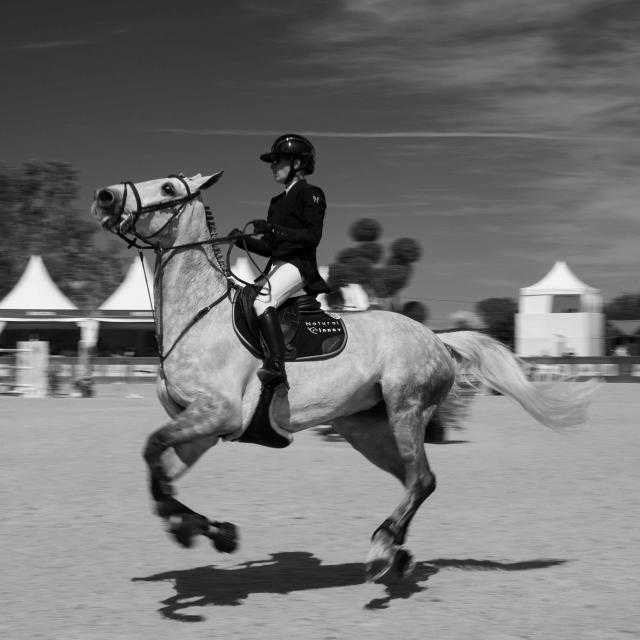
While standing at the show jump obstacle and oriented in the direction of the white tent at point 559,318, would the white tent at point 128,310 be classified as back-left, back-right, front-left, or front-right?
front-left

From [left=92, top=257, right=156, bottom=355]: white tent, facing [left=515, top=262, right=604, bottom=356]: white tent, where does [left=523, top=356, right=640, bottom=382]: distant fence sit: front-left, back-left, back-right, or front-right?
front-right

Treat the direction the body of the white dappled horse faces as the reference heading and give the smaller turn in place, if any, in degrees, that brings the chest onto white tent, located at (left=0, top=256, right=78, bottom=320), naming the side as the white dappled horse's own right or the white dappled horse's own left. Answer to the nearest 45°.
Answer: approximately 90° to the white dappled horse's own right

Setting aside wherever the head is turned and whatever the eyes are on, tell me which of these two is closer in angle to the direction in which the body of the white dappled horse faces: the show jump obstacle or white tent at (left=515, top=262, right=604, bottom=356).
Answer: the show jump obstacle

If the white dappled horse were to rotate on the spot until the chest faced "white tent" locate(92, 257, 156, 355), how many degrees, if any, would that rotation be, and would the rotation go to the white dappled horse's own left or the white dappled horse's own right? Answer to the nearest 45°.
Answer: approximately 90° to the white dappled horse's own right

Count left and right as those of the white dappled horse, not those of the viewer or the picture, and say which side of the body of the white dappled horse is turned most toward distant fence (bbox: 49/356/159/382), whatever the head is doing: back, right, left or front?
right

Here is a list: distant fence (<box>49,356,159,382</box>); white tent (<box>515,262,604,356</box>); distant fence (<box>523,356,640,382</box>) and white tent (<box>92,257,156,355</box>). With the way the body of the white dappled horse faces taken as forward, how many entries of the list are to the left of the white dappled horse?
0

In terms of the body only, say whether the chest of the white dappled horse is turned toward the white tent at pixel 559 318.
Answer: no

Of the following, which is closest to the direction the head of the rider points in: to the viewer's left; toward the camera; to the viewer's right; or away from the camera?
to the viewer's left

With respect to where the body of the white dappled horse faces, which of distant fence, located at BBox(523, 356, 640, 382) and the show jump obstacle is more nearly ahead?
the show jump obstacle

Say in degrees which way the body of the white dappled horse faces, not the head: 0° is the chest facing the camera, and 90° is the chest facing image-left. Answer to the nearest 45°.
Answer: approximately 90°

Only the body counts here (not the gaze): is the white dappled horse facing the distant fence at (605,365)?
no
